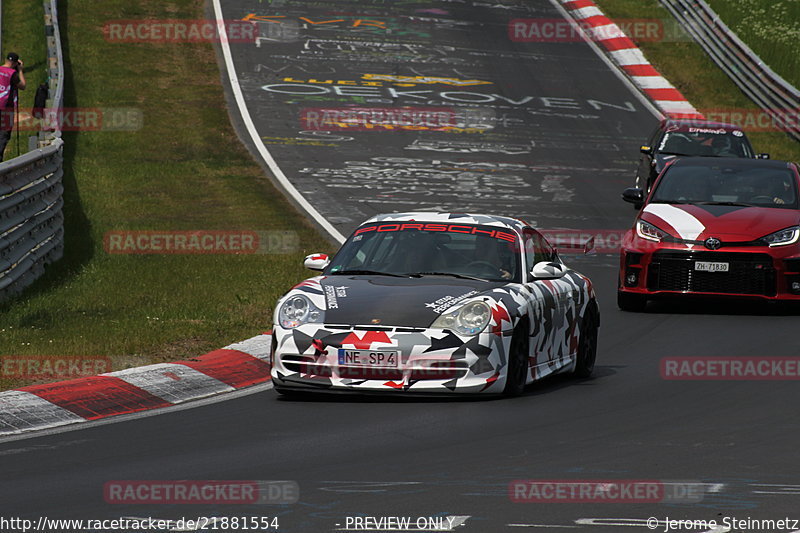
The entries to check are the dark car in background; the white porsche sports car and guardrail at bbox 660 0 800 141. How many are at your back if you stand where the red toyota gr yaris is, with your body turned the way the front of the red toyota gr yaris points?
2

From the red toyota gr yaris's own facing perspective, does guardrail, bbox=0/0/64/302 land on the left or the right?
on its right

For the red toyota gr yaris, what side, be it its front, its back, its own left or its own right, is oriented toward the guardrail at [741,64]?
back

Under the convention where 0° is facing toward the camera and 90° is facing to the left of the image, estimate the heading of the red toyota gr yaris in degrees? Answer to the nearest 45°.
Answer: approximately 0°

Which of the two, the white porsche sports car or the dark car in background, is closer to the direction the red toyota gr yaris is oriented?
the white porsche sports car

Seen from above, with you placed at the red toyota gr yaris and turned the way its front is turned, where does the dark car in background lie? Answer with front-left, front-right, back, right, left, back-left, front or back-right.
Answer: back
